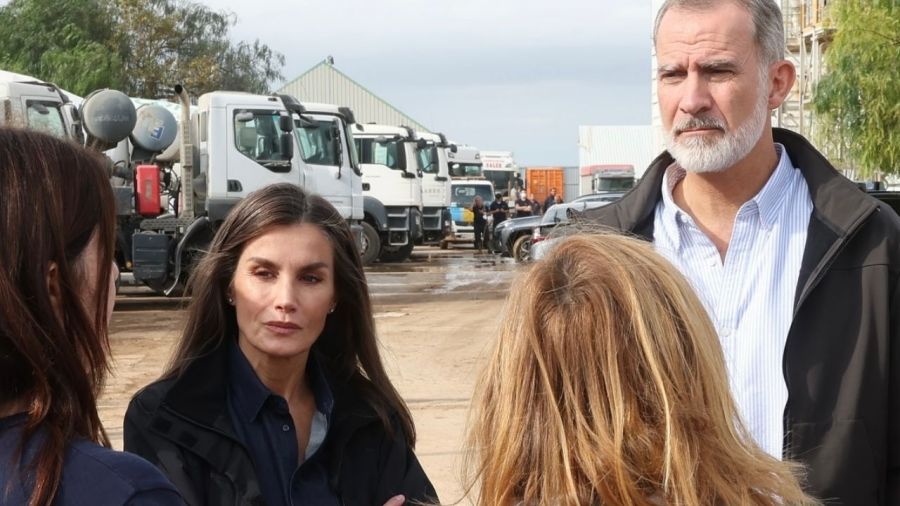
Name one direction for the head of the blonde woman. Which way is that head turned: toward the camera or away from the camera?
away from the camera

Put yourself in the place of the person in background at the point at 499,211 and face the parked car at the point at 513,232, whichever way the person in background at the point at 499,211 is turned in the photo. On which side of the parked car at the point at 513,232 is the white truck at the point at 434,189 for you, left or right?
right

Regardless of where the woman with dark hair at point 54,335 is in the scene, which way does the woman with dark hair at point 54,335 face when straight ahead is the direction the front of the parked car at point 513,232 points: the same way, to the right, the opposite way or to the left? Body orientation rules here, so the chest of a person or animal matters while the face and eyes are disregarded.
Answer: the opposite way

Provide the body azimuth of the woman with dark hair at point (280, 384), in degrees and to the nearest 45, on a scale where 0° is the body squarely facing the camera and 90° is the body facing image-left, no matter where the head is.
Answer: approximately 0°

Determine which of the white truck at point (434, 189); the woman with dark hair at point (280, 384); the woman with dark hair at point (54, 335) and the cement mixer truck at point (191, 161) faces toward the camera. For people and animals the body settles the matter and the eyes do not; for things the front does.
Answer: the woman with dark hair at point (280, 384)

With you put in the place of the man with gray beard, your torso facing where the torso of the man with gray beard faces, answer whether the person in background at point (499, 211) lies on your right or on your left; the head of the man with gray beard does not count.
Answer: on your right

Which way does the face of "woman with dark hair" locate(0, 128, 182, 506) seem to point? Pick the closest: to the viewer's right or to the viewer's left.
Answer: to the viewer's right

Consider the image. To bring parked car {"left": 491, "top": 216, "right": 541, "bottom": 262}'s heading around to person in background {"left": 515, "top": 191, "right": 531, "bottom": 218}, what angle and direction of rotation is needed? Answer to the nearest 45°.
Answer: approximately 135° to its right

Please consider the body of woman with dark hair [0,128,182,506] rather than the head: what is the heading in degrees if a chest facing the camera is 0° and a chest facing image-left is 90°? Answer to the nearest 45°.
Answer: approximately 225°

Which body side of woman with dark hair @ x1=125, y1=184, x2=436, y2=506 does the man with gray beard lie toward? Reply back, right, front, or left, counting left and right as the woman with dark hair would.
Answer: left
